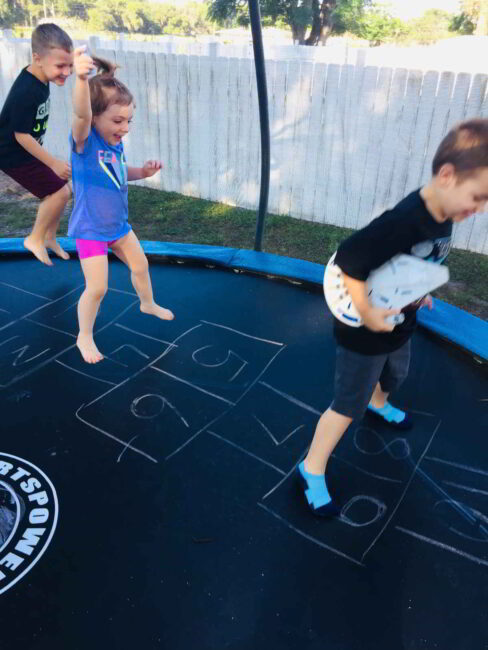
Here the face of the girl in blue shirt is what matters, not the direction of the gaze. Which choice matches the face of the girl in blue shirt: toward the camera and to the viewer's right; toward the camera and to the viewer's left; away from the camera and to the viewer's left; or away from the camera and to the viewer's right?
toward the camera and to the viewer's right

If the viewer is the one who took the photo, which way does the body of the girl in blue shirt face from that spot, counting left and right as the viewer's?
facing the viewer and to the right of the viewer

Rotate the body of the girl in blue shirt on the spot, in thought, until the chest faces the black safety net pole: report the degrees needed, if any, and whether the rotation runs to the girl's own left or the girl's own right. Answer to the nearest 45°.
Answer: approximately 90° to the girl's own left

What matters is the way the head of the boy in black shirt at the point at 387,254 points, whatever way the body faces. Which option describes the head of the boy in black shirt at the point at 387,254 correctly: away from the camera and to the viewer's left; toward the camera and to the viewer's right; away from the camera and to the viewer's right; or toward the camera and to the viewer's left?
toward the camera and to the viewer's right

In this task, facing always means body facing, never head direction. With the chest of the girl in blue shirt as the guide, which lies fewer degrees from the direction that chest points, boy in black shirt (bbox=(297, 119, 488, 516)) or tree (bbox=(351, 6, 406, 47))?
the boy in black shirt

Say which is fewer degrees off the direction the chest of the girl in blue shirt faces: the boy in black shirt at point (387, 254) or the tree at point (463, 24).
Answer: the boy in black shirt

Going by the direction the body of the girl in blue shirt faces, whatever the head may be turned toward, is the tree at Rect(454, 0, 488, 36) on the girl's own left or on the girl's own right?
on the girl's own left

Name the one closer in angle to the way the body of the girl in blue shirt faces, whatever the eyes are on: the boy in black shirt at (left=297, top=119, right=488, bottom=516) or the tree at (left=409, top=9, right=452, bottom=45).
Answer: the boy in black shirt

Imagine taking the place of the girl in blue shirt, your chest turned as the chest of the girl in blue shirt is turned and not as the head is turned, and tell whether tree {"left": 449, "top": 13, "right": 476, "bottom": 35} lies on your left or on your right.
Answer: on your left
